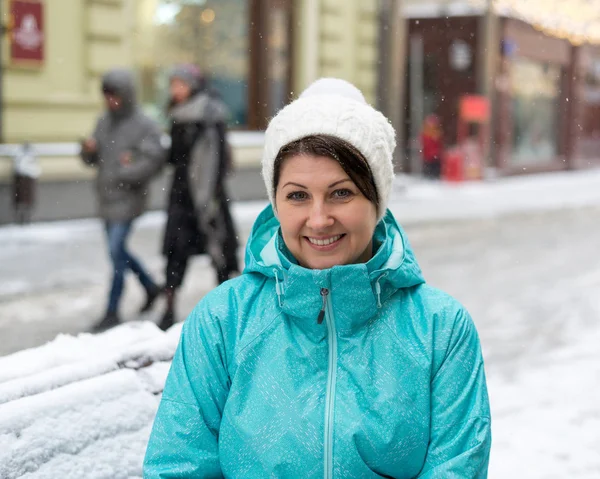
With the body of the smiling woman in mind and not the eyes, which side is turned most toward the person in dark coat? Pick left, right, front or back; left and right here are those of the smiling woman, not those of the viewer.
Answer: back

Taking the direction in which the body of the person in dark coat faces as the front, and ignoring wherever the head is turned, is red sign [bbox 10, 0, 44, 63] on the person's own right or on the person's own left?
on the person's own right
